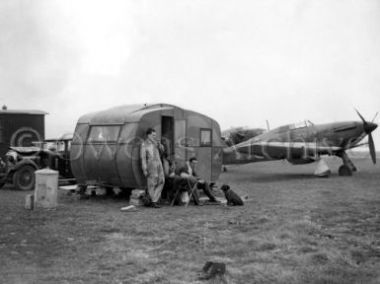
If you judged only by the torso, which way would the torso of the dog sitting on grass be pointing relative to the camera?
to the viewer's left

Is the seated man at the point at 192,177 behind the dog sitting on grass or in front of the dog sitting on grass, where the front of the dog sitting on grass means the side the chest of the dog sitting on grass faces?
in front

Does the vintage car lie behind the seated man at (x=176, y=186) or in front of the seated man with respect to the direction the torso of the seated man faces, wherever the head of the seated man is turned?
behind

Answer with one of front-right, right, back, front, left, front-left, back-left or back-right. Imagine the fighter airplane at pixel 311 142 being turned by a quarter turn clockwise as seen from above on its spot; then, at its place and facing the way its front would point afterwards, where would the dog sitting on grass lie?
front

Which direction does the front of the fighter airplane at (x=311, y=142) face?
to the viewer's right
